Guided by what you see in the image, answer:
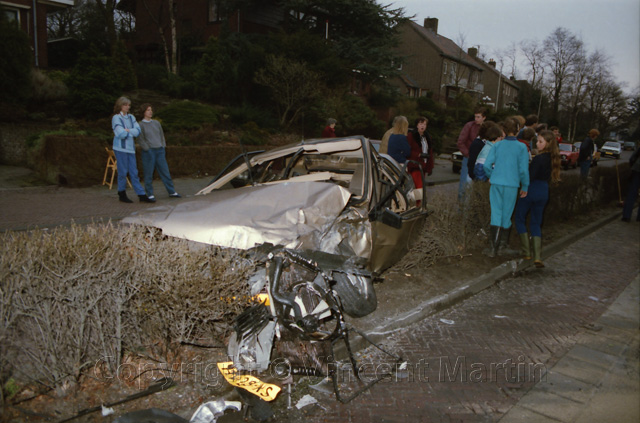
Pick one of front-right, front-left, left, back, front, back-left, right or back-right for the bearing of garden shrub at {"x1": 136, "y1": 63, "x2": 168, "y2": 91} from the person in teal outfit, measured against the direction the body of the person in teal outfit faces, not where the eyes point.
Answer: front-left

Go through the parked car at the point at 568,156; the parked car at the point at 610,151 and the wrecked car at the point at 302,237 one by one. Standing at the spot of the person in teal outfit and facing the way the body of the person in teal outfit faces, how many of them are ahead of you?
2

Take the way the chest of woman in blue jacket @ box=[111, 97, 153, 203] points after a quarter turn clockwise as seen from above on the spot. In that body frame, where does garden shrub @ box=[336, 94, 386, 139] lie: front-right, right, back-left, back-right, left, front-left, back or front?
back

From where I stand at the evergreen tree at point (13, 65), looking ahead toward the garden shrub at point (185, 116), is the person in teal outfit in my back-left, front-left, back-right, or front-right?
front-right

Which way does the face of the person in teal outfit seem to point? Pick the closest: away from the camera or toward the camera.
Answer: away from the camera

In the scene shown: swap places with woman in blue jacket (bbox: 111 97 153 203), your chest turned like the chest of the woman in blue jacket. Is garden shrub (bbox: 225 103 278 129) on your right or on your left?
on your left

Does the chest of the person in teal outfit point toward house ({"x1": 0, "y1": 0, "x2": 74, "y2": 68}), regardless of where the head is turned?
no

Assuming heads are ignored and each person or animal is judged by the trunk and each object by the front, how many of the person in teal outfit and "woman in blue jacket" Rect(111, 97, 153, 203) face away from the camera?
1

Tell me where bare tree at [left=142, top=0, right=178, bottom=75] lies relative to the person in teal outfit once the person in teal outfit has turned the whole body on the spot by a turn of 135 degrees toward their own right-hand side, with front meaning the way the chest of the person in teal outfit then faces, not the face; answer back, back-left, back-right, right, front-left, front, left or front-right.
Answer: back

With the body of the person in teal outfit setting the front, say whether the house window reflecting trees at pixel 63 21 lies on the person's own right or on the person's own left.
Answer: on the person's own left

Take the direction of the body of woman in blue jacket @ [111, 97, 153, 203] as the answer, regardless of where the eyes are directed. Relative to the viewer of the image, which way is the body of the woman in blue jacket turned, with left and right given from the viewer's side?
facing the viewer and to the right of the viewer

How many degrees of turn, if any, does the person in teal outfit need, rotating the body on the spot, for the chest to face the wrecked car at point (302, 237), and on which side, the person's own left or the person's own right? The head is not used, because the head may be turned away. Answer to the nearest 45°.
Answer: approximately 135° to the person's own left

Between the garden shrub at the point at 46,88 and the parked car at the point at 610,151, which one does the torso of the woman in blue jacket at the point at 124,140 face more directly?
the parked car

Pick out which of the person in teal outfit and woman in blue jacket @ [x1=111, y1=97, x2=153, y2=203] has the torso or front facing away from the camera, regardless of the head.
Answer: the person in teal outfit

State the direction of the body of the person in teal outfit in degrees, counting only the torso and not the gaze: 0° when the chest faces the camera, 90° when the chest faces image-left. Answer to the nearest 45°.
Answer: approximately 180°

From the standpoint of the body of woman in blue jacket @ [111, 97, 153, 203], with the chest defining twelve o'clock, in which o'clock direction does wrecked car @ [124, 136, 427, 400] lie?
The wrecked car is roughly at 1 o'clock from the woman in blue jacket.
